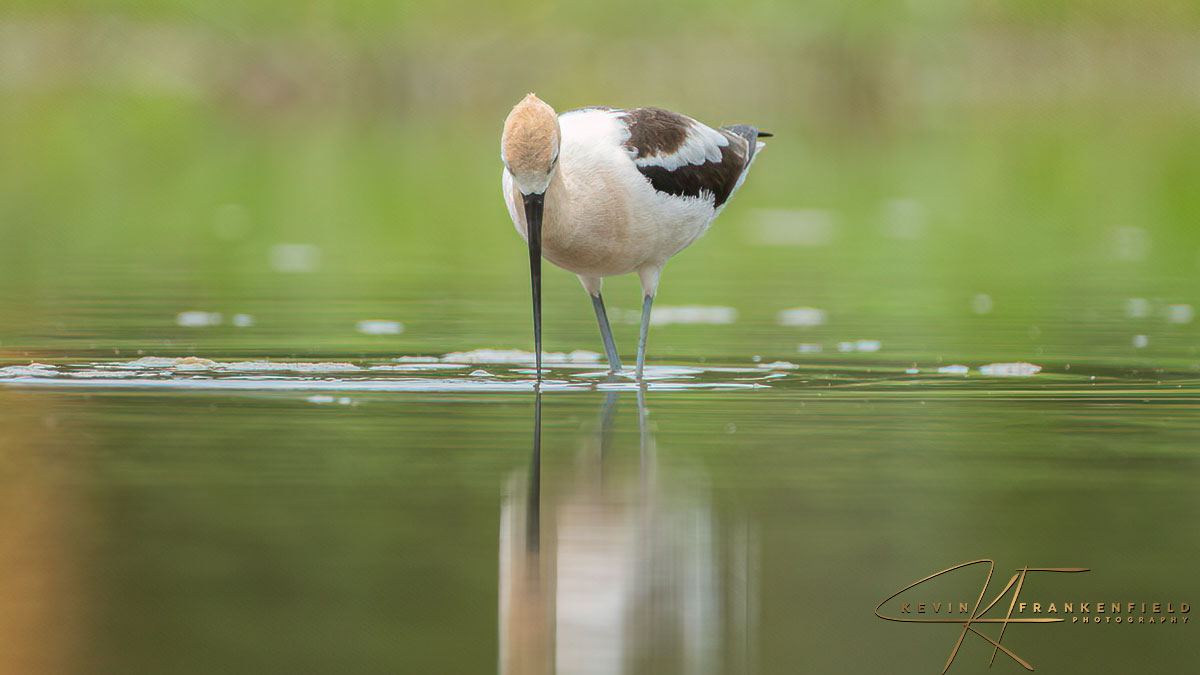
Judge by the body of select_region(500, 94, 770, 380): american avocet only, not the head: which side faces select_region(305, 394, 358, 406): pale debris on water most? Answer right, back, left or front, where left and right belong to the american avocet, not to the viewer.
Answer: front

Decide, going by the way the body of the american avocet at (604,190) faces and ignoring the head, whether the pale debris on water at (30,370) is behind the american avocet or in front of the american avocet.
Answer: in front

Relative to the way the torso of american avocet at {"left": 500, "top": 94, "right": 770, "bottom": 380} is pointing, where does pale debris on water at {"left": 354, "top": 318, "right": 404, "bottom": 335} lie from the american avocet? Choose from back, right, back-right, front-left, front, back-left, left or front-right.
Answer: right

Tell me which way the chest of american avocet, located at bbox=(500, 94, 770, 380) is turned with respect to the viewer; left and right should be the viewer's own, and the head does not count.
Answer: facing the viewer and to the left of the viewer

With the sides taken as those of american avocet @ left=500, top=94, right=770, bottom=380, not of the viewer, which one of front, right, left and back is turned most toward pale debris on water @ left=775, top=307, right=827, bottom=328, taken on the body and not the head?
back

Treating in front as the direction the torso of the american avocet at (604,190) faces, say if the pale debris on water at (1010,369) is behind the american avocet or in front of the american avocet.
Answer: behind

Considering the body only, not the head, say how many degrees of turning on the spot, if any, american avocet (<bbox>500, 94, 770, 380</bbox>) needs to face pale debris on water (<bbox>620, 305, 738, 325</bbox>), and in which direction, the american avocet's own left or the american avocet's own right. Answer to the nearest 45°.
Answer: approximately 135° to the american avocet's own right
